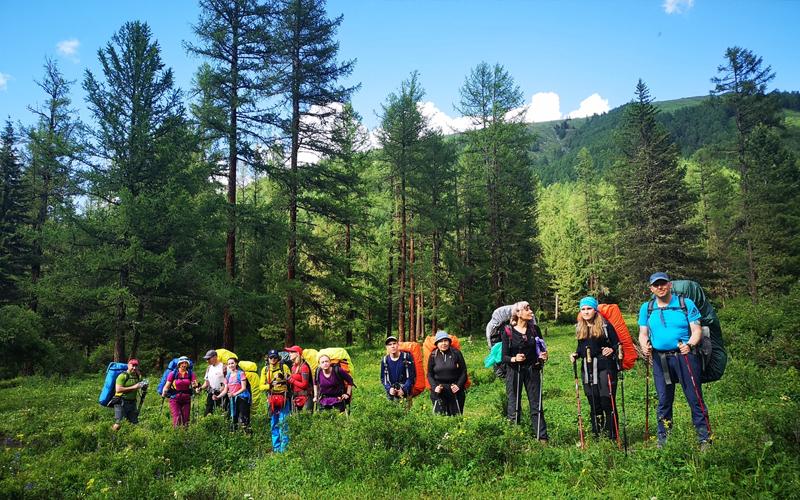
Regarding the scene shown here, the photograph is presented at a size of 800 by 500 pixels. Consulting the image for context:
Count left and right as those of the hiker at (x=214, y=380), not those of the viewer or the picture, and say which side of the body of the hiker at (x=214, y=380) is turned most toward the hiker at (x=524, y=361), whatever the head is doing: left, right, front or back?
left

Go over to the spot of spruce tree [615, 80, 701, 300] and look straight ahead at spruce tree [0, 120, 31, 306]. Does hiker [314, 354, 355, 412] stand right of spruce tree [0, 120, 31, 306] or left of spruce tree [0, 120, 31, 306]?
left

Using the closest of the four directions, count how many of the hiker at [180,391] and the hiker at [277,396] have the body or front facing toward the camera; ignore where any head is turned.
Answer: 2

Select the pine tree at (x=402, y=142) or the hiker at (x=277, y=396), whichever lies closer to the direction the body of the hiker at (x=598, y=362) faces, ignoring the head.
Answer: the hiker

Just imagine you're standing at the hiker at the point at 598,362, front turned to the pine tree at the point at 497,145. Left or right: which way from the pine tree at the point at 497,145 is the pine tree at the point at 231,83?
left

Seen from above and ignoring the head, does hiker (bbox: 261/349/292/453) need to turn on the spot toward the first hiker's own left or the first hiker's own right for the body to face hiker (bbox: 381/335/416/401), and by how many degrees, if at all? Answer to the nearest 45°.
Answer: approximately 90° to the first hiker's own left

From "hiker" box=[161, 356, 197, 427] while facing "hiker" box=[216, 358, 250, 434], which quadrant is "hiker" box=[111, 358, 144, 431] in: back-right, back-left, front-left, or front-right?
back-right

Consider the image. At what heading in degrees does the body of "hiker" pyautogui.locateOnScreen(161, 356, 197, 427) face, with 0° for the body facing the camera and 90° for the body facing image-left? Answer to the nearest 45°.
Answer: approximately 0°

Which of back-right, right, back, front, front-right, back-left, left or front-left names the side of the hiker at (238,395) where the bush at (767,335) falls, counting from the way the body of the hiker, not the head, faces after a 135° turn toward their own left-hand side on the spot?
front

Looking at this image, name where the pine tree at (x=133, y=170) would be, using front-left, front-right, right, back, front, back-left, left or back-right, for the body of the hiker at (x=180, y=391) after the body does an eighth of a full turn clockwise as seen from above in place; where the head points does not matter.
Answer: back-right

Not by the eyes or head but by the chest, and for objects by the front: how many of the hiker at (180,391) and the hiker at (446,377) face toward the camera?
2

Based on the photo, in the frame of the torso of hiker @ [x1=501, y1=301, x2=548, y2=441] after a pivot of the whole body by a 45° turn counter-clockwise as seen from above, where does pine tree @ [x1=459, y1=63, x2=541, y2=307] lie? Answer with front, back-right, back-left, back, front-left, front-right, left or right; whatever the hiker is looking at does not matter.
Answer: left
